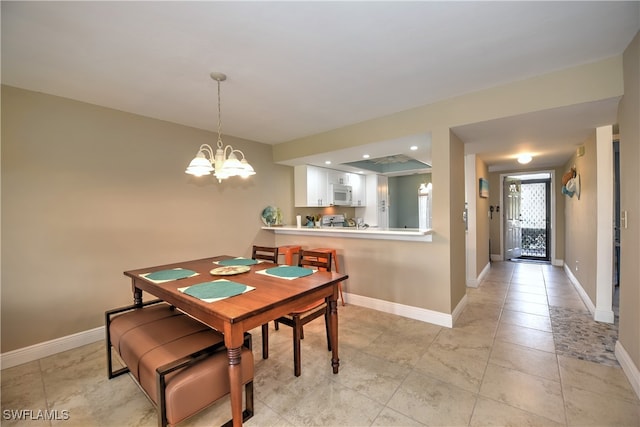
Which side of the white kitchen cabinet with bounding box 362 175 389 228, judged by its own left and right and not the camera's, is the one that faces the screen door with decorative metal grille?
left

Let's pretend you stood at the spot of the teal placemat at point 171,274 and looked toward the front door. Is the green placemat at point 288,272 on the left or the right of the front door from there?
right

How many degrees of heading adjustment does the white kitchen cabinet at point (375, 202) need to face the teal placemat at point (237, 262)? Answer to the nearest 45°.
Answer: approximately 45° to its right

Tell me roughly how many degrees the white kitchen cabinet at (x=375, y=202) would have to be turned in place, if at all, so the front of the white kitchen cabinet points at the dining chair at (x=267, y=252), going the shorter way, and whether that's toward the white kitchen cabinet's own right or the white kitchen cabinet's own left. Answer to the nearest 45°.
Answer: approximately 45° to the white kitchen cabinet's own right

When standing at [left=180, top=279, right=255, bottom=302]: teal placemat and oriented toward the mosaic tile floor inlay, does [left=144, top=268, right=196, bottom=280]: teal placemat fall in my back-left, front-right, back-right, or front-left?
back-left

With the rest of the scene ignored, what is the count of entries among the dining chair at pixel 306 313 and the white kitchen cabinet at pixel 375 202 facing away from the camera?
0

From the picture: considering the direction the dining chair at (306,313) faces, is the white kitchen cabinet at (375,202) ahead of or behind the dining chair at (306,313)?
behind

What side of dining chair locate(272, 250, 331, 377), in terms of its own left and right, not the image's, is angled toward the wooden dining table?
front

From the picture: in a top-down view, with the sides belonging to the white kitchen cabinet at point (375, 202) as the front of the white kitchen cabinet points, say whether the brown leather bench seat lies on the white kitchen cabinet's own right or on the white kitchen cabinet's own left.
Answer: on the white kitchen cabinet's own right

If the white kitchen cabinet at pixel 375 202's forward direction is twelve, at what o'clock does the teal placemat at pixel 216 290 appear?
The teal placemat is roughly at 2 o'clock from the white kitchen cabinet.

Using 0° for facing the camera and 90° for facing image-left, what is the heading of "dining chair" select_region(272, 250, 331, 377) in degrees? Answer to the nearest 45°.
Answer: approximately 45°

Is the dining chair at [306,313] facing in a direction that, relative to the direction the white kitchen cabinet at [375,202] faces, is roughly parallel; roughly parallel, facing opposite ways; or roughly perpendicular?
roughly perpendicular

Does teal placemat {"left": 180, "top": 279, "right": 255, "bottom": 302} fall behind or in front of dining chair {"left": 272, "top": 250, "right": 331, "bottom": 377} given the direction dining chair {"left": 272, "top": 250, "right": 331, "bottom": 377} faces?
in front

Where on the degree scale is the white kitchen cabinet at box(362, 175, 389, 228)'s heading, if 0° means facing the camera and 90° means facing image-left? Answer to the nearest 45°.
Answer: approximately 315°

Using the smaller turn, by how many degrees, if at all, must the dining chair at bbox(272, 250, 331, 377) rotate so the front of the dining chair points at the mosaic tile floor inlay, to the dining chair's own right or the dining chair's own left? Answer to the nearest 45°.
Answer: approximately 135° to the dining chair's own left

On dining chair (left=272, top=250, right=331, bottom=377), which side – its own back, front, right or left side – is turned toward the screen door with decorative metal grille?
back

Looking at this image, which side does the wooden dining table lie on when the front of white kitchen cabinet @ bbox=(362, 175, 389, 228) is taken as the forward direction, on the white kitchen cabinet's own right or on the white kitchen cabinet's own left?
on the white kitchen cabinet's own right
